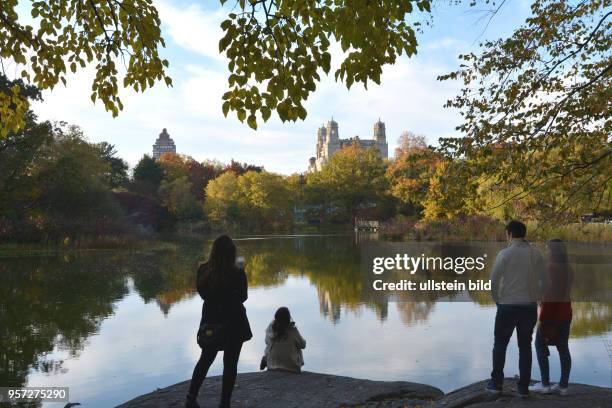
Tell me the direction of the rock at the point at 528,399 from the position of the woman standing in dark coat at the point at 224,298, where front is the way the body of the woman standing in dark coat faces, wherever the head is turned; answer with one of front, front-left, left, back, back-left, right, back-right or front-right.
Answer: right

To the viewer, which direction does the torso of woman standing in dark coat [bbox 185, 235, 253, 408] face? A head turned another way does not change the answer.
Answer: away from the camera

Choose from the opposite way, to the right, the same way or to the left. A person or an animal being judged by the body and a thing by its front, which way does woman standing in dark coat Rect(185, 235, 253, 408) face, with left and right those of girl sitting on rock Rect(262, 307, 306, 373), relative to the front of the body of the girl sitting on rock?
the same way

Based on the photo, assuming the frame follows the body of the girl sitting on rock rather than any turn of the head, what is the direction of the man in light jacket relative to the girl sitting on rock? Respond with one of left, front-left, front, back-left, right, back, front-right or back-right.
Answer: back-right

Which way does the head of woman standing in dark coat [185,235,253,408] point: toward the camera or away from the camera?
away from the camera

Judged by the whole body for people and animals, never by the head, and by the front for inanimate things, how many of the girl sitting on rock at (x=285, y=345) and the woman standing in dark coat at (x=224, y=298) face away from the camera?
2

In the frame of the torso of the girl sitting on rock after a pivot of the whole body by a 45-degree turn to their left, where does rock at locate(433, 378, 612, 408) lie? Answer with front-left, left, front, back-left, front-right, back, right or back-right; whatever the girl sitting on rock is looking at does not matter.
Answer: back

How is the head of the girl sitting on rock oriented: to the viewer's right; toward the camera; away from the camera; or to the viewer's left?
away from the camera

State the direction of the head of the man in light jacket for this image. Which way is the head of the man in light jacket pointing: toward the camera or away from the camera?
away from the camera

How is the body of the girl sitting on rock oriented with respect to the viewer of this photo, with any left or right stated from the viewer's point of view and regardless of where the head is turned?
facing away from the viewer
